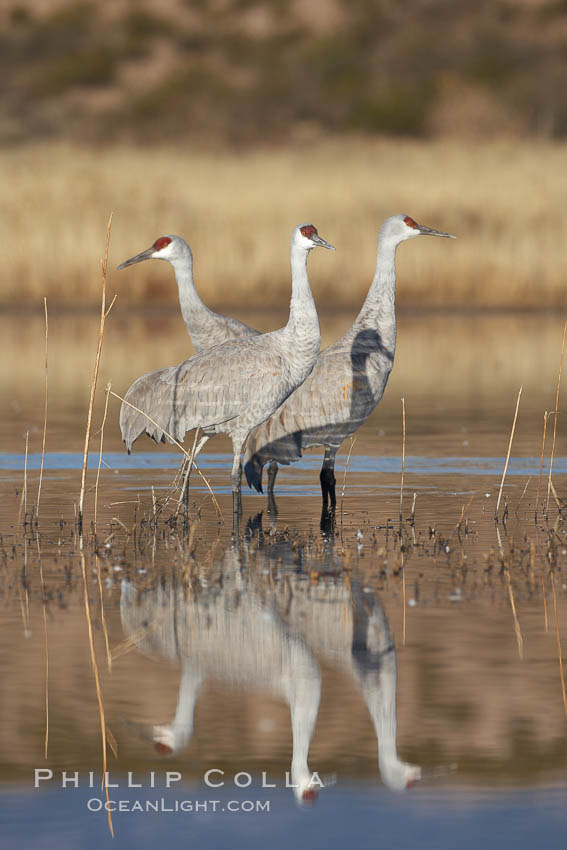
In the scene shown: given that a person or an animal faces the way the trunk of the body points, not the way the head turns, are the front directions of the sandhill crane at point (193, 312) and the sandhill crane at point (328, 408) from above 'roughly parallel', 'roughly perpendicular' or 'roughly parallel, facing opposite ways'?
roughly parallel, facing opposite ways

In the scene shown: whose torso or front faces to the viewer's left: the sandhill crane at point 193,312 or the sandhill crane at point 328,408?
the sandhill crane at point 193,312

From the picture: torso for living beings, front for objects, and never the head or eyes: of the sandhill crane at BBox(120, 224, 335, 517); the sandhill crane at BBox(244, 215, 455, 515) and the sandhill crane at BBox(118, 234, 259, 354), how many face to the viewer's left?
1

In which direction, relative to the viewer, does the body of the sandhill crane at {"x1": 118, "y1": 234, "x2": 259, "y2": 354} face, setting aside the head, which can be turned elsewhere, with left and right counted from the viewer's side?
facing to the left of the viewer

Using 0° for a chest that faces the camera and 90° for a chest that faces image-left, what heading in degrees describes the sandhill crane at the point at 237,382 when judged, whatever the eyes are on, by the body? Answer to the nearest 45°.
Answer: approximately 270°

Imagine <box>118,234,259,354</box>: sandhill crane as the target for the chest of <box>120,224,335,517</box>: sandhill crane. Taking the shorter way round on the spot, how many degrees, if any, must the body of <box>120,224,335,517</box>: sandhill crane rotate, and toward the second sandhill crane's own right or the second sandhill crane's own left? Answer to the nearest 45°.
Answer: approximately 90° to the second sandhill crane's own left

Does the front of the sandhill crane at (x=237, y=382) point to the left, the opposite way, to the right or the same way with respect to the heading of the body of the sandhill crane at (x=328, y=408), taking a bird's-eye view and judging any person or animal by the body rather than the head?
the same way

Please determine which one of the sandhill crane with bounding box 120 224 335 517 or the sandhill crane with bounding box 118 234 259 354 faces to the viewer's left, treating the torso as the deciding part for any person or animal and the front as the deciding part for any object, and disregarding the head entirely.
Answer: the sandhill crane with bounding box 118 234 259 354

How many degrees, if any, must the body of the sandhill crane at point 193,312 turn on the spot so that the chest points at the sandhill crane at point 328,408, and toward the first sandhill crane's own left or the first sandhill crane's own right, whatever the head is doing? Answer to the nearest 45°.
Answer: approximately 135° to the first sandhill crane's own left

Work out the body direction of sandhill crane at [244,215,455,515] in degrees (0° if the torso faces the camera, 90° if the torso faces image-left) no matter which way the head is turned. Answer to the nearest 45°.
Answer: approximately 270°

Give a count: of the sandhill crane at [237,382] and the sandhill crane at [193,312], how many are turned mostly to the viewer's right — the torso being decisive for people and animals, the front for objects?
1

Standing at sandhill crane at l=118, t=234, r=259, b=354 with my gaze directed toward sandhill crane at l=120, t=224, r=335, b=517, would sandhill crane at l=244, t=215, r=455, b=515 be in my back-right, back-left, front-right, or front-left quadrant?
front-left
